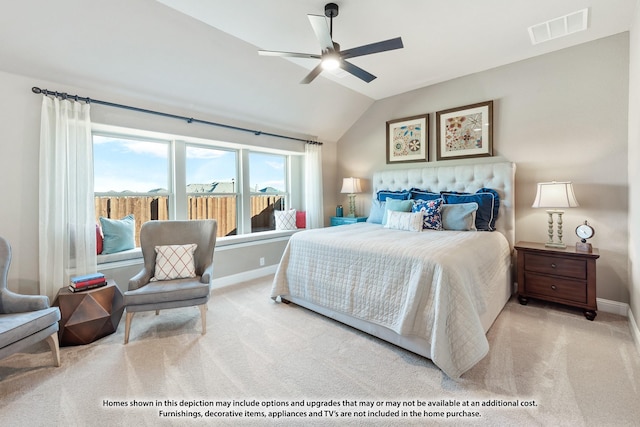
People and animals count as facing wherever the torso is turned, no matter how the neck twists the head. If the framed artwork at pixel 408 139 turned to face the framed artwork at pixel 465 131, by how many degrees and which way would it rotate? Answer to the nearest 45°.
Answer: approximately 90° to its left

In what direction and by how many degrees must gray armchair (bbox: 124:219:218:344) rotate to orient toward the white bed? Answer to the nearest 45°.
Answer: approximately 45° to its left

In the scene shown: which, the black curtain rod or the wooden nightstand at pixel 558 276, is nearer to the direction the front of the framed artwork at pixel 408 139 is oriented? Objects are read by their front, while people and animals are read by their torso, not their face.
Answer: the black curtain rod

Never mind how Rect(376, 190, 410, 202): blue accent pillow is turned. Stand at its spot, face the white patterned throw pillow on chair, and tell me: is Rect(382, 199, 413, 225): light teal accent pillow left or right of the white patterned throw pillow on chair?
left
